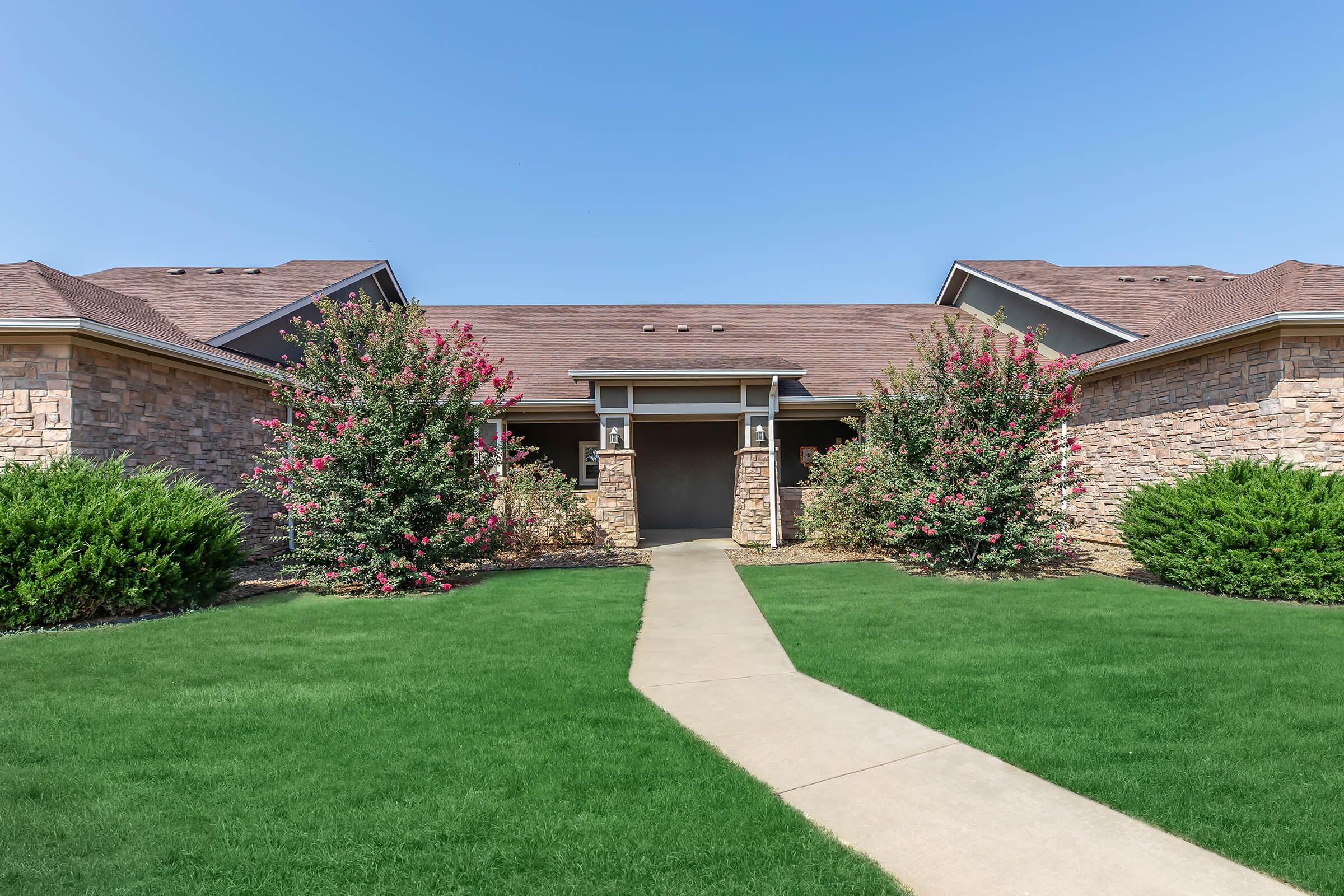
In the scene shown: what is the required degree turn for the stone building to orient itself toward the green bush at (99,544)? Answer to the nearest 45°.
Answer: approximately 45° to its right

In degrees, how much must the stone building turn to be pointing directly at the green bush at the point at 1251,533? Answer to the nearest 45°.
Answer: approximately 45° to its left

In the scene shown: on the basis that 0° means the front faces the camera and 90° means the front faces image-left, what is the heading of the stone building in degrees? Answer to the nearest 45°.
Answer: approximately 0°
